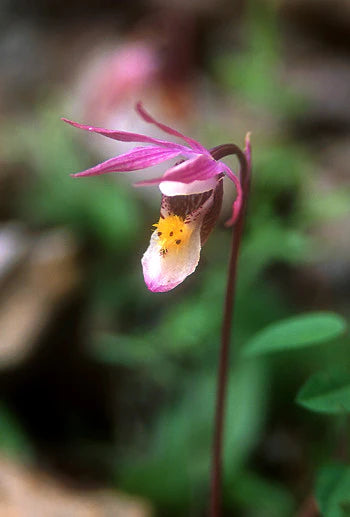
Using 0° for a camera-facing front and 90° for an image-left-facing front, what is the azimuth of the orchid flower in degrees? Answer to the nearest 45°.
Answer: approximately 45°
